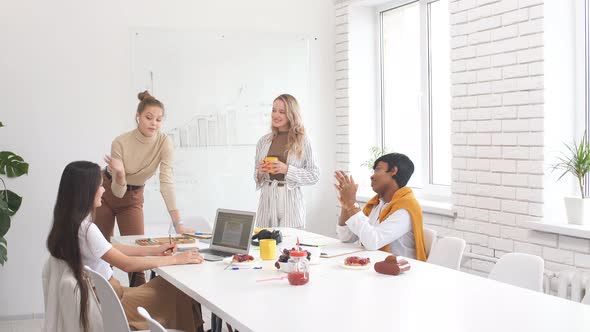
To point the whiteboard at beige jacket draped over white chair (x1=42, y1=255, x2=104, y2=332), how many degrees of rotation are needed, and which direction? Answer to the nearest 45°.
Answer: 0° — it already faces it

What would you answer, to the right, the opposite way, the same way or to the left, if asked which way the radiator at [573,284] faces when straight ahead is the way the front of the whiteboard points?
to the right

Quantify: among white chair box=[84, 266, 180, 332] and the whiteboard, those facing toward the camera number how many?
1

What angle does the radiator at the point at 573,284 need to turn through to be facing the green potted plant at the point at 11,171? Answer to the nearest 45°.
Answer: approximately 45° to its right

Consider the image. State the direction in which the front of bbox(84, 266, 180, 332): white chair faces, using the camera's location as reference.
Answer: facing away from the viewer and to the right of the viewer

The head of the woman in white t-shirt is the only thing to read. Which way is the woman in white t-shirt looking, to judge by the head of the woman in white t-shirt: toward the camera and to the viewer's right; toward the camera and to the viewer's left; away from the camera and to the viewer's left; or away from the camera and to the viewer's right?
away from the camera and to the viewer's right

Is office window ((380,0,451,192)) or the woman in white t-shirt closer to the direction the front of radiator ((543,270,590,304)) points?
the woman in white t-shirt

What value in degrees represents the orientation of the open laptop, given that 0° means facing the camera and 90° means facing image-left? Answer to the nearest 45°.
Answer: approximately 45°

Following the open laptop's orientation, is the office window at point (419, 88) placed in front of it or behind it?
behind

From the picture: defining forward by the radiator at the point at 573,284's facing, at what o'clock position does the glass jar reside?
The glass jar is roughly at 12 o'clock from the radiator.

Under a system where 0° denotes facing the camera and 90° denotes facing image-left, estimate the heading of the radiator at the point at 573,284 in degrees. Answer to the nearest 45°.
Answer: approximately 45°

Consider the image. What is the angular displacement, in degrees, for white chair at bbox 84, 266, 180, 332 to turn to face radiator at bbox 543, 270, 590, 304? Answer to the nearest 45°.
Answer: approximately 45° to its right
